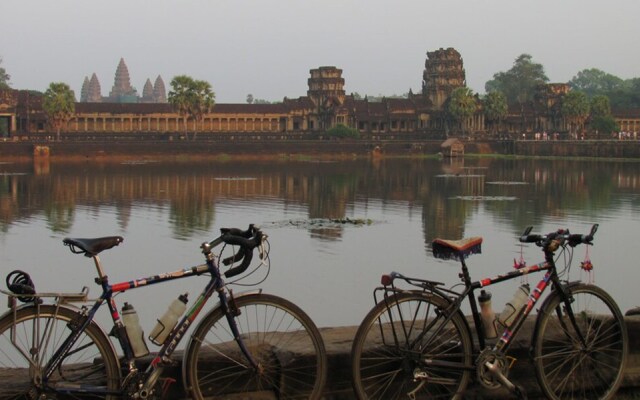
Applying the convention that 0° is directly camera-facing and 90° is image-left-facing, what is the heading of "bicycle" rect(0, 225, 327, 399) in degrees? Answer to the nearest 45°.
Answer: approximately 270°

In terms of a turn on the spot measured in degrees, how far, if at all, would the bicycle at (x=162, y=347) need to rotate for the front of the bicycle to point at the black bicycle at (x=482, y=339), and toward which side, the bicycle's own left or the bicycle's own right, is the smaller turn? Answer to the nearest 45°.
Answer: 0° — it already faces it
